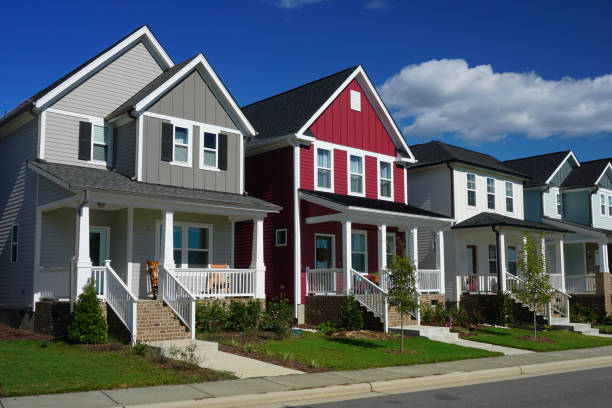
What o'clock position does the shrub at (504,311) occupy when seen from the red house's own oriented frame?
The shrub is roughly at 10 o'clock from the red house.

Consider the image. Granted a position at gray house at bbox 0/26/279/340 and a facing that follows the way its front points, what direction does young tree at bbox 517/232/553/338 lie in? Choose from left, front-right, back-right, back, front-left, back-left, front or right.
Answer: front-left

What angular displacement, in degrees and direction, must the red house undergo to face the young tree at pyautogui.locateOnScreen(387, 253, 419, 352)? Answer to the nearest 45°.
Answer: approximately 45° to its right

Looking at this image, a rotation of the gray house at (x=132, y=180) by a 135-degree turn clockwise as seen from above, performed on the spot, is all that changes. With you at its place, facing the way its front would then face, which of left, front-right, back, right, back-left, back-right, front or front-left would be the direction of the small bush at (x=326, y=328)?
back

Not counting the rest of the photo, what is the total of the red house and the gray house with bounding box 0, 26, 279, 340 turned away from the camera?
0

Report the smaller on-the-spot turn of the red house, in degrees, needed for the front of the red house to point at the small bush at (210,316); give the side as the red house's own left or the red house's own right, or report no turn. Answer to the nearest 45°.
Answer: approximately 90° to the red house's own right

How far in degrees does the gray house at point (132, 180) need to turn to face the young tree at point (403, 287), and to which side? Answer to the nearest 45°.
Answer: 0° — it already faces it

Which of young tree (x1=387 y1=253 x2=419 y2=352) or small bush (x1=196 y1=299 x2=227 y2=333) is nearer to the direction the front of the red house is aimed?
the young tree

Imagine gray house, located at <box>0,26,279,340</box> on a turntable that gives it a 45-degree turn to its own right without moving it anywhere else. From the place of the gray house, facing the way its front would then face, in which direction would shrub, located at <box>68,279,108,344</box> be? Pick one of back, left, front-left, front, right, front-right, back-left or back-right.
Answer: front

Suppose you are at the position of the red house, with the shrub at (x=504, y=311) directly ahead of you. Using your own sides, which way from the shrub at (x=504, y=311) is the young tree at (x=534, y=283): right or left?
right

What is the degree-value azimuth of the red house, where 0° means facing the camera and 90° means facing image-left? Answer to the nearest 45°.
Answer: approximately 315°
